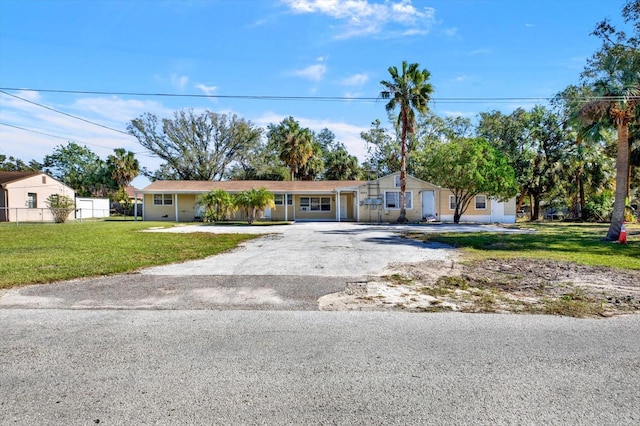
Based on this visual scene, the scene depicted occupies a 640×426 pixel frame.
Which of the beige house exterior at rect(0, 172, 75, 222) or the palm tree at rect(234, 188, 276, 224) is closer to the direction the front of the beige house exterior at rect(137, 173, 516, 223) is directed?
the palm tree

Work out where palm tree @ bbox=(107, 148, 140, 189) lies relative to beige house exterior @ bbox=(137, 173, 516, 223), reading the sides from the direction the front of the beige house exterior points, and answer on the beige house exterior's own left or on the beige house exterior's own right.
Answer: on the beige house exterior's own right

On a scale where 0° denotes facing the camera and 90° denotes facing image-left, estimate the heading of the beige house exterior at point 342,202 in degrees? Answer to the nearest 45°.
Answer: approximately 0°

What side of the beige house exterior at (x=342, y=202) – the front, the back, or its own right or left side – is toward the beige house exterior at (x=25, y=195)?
right

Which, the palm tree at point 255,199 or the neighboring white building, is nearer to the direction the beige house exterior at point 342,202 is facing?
the palm tree

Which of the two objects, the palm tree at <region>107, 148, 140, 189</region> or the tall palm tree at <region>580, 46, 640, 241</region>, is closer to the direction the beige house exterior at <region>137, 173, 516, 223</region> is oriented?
the tall palm tree

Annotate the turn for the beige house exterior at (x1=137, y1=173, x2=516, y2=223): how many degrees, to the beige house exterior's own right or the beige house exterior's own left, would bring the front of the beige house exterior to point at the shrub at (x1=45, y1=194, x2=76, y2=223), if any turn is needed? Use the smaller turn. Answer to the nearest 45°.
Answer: approximately 90° to the beige house exterior's own right

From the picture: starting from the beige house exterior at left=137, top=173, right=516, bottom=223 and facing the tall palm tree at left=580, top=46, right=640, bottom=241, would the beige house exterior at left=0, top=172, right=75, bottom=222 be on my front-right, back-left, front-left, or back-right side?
back-right

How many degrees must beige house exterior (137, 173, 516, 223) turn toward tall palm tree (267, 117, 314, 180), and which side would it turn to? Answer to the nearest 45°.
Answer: approximately 135° to its right

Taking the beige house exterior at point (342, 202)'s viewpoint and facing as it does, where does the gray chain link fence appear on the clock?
The gray chain link fence is roughly at 3 o'clock from the beige house exterior.
